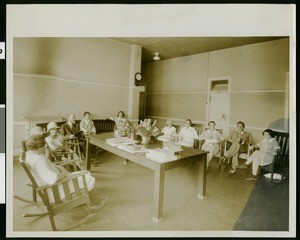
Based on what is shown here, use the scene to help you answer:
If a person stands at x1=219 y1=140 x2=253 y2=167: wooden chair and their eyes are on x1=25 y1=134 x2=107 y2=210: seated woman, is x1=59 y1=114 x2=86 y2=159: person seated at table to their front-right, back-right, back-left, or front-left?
front-right

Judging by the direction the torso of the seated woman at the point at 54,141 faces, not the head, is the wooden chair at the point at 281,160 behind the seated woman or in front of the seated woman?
in front

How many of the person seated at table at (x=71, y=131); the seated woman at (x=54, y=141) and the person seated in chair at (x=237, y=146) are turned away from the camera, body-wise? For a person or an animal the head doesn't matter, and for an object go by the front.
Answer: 0

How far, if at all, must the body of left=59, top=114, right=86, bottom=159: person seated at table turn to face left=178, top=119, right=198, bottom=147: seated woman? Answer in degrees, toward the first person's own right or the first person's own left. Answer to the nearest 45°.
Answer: approximately 45° to the first person's own left

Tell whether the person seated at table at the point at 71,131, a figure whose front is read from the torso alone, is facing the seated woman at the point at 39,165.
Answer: no

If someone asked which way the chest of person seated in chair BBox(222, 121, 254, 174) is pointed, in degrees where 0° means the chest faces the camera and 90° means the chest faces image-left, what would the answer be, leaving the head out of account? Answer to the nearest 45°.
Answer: approximately 45°

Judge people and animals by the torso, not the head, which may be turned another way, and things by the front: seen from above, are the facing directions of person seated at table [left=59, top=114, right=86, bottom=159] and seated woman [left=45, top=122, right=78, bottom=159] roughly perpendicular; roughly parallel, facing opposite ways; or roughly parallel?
roughly parallel

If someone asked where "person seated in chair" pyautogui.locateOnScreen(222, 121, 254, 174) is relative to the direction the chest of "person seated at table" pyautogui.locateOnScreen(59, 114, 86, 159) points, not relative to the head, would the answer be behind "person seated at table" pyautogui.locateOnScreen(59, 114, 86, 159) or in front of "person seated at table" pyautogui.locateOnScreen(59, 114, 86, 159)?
in front

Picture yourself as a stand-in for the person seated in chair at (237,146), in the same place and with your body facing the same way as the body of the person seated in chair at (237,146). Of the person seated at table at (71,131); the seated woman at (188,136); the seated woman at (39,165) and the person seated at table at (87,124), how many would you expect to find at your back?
0

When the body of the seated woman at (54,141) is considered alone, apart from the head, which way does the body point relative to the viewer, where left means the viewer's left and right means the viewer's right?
facing the viewer and to the right of the viewer

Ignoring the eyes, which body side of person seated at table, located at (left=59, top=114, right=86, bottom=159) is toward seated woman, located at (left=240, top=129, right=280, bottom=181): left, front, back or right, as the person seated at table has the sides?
front

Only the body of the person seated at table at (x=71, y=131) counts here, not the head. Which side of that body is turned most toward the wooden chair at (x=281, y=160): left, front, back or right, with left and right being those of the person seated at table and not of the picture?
front

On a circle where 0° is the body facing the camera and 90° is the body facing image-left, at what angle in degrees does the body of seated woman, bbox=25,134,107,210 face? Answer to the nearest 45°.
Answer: approximately 225°

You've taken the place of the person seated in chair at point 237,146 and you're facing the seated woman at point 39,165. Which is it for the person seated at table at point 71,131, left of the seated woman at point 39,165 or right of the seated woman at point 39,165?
right
